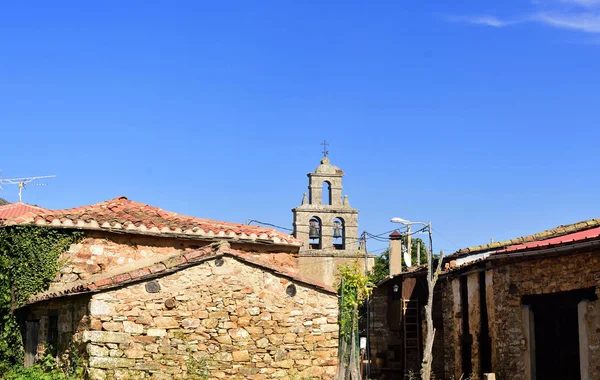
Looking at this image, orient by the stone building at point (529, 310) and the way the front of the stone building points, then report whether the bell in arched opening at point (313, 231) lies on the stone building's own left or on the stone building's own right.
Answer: on the stone building's own right

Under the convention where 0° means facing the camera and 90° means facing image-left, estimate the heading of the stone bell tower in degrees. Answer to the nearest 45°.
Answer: approximately 0°

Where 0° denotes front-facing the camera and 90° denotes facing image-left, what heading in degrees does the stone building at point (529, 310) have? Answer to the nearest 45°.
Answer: approximately 45°

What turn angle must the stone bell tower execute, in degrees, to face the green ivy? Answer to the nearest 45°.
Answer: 0° — it already faces it

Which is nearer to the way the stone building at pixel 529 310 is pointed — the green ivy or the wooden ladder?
the green ivy

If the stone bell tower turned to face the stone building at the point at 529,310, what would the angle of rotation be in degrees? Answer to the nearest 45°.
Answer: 0° — it already faces it

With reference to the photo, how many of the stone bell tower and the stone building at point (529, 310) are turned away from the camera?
0
